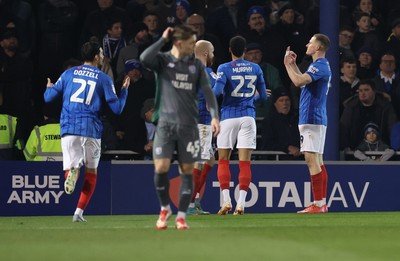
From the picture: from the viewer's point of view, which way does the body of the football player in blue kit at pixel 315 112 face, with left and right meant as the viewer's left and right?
facing to the left of the viewer

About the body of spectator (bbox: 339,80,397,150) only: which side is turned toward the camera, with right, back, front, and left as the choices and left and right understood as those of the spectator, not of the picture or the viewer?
front

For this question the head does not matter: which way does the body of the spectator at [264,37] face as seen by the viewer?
toward the camera

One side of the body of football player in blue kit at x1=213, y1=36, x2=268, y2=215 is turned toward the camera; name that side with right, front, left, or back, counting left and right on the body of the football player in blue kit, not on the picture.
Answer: back

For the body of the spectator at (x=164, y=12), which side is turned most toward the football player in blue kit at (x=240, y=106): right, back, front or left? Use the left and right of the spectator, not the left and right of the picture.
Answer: front

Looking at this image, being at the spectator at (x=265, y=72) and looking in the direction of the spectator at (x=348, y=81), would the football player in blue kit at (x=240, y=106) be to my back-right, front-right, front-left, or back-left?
back-right

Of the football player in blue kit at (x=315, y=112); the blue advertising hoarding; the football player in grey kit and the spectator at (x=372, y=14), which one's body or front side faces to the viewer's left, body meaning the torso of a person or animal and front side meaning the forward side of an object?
the football player in blue kit

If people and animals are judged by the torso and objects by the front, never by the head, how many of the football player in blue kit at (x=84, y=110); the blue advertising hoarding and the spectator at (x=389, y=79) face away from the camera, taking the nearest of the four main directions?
1

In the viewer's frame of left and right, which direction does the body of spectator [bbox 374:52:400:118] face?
facing the viewer

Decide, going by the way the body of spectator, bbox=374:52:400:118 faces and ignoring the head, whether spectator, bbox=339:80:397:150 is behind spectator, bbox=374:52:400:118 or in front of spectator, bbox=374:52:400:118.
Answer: in front
